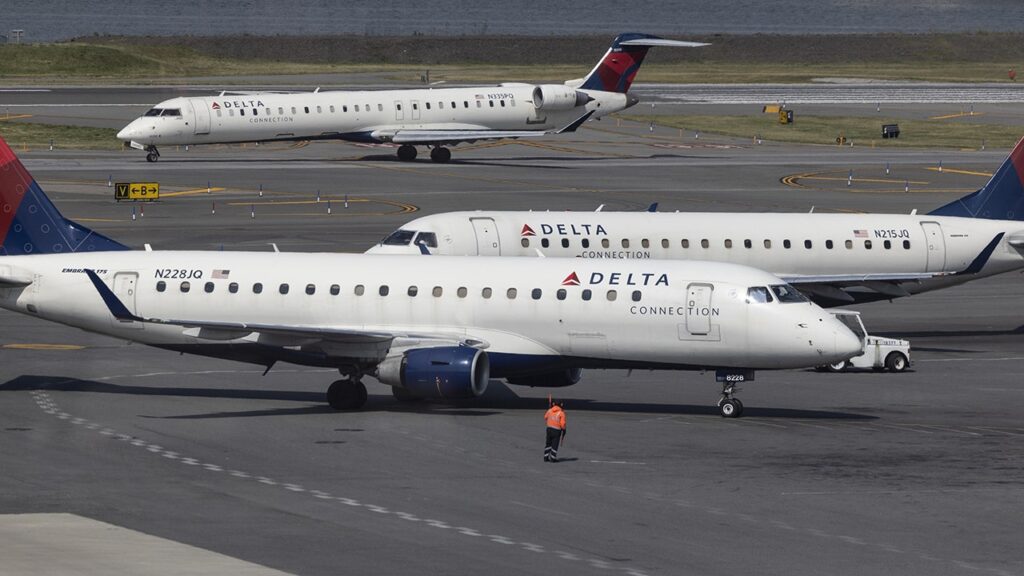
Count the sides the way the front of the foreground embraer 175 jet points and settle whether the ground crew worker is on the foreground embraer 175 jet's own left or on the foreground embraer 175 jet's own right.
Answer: on the foreground embraer 175 jet's own right

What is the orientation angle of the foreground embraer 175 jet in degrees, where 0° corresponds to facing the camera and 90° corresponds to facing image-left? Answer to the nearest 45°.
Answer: approximately 270°
